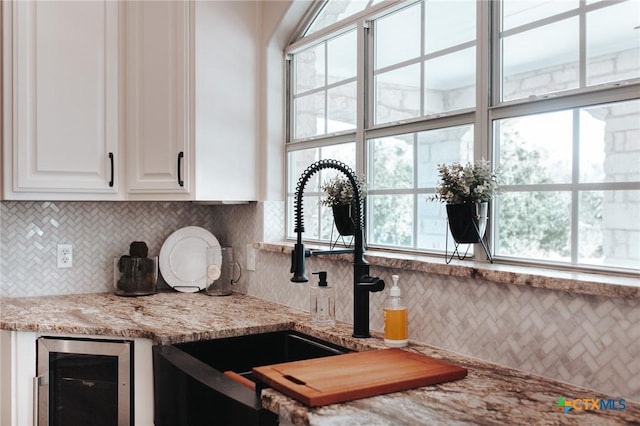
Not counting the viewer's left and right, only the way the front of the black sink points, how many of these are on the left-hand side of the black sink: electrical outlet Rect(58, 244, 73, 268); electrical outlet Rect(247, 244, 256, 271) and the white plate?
0

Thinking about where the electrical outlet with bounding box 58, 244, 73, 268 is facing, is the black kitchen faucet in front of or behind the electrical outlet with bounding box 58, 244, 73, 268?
in front

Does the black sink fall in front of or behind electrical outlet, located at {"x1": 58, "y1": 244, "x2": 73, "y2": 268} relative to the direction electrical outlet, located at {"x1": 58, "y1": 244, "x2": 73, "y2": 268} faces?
in front

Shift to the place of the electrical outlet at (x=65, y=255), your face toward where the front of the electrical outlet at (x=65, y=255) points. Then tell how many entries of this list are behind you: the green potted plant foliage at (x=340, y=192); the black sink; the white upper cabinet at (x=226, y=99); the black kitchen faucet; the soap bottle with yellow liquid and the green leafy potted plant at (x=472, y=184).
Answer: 0

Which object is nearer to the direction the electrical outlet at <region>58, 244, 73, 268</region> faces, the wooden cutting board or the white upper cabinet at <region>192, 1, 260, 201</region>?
the wooden cutting board

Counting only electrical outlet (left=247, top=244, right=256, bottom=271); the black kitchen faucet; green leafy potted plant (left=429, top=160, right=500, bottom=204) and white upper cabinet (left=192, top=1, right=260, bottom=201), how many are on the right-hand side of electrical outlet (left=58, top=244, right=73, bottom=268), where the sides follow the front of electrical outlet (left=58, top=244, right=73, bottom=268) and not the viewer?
0

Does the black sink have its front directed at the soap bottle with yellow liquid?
no

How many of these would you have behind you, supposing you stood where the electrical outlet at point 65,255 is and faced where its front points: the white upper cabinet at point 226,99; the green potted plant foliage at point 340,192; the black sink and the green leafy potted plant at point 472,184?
0

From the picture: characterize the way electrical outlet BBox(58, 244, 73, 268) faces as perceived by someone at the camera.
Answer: facing the viewer

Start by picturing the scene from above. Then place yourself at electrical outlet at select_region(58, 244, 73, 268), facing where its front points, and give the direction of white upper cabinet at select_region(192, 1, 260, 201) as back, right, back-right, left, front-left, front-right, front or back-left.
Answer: front-left

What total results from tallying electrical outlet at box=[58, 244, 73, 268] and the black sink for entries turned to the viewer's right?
0

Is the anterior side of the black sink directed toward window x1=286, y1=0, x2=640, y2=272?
no

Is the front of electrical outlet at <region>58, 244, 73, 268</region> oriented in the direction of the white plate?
no
